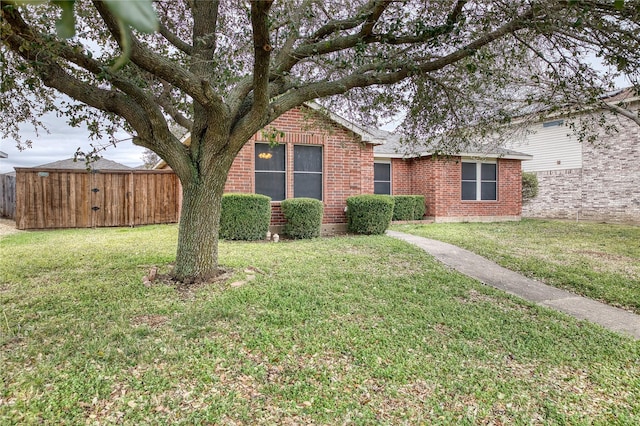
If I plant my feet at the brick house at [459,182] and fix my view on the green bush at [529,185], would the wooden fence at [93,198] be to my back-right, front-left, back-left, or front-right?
back-left

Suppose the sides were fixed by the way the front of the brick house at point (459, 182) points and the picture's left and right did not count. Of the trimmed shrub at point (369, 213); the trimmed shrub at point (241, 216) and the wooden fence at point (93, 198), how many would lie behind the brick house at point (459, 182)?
0

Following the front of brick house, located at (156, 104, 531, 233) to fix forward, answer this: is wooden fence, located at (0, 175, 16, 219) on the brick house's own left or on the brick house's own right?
on the brick house's own right

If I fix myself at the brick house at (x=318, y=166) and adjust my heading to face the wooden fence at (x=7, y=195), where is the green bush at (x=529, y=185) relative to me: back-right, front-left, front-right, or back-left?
back-right

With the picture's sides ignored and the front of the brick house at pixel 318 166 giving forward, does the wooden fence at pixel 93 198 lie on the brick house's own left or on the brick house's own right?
on the brick house's own right

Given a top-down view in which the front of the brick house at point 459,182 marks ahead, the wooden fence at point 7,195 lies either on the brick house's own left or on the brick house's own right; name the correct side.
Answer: on the brick house's own right

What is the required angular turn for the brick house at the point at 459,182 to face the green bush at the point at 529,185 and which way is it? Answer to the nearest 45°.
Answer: approximately 135° to its left

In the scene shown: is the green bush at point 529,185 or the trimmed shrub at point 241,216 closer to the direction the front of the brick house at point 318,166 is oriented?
the trimmed shrub

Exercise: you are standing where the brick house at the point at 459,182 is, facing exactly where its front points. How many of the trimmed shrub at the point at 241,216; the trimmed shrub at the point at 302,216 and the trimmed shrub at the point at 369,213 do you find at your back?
0

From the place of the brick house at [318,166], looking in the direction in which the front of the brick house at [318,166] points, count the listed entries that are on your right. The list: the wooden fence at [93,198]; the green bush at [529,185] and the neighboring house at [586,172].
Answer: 1

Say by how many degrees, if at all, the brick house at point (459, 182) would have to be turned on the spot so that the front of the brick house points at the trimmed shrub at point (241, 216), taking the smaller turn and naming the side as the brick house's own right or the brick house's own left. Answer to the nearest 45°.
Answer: approximately 45° to the brick house's own right

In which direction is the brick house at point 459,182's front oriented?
toward the camera

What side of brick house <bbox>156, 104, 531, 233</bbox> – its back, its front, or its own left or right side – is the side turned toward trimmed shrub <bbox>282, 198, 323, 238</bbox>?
front

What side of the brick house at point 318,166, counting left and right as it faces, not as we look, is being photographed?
front
